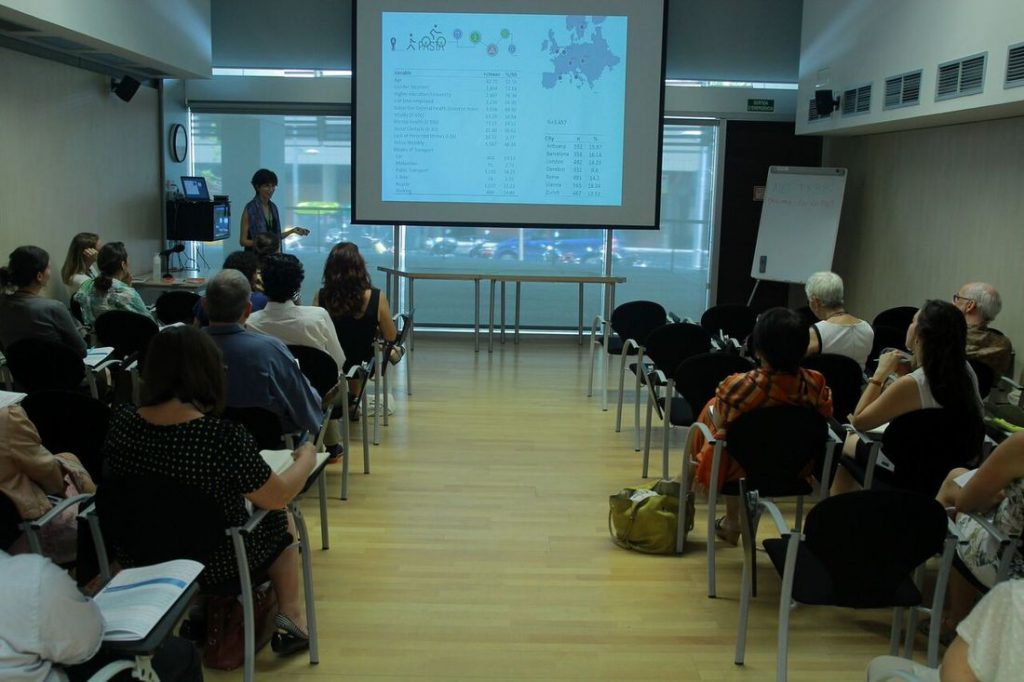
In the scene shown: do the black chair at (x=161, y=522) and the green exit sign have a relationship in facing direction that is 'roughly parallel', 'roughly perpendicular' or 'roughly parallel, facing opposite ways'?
roughly parallel, facing opposite ways

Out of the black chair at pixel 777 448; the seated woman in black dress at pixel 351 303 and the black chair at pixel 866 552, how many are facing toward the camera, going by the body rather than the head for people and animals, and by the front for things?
0

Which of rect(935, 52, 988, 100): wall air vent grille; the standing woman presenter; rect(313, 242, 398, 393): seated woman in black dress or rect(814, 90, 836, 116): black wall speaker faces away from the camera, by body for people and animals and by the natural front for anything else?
the seated woman in black dress

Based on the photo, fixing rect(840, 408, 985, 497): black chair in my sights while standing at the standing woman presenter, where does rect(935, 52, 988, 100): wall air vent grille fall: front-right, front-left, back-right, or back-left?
front-left

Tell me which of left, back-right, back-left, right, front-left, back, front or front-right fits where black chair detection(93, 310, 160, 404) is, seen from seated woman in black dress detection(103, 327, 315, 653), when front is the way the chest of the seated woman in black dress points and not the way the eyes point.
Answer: front-left

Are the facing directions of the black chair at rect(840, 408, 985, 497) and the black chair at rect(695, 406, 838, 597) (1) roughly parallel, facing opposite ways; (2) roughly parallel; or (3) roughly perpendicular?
roughly parallel

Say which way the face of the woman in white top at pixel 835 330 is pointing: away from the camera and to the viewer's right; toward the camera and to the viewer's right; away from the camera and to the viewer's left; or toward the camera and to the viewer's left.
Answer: away from the camera and to the viewer's left

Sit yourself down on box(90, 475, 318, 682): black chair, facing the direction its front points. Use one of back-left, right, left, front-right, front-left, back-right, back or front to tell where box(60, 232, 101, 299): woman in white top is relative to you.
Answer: front-left

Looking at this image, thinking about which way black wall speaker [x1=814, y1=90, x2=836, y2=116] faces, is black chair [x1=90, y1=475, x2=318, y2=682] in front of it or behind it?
in front

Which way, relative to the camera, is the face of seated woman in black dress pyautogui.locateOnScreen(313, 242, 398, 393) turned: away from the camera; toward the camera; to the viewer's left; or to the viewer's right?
away from the camera

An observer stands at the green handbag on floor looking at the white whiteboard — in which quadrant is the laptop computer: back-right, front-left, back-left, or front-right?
front-left

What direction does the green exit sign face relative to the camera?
toward the camera

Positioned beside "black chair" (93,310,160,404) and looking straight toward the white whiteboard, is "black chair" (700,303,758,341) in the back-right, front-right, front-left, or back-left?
front-right

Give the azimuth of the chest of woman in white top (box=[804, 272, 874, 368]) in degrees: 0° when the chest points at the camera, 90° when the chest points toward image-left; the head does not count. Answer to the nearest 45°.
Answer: approximately 135°

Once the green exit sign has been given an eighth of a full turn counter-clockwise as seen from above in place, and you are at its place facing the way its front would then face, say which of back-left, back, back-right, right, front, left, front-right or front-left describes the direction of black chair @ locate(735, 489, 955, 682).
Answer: front-right

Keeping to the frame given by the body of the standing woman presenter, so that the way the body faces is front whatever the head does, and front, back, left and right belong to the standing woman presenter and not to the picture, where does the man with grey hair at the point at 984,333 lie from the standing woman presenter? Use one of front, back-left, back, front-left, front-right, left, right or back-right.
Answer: front

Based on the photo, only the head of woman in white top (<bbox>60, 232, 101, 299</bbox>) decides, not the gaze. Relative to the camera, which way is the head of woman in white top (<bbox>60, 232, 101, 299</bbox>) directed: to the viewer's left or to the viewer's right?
to the viewer's right

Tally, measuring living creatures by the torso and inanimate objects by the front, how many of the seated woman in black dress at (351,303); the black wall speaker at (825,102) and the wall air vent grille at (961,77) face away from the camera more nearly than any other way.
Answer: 1

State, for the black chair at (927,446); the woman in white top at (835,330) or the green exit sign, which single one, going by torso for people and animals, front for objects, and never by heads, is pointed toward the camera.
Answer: the green exit sign
